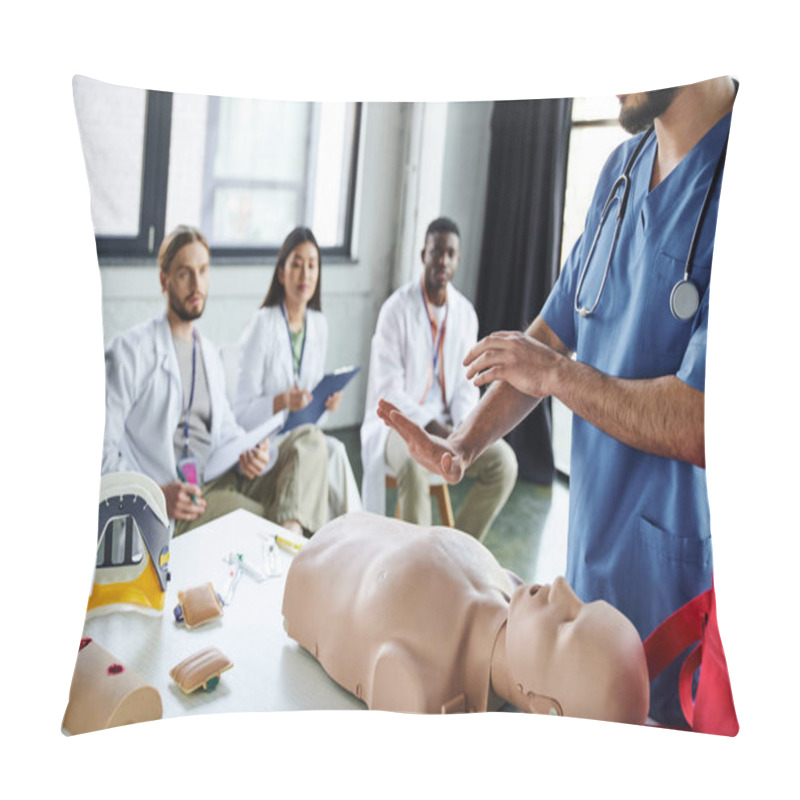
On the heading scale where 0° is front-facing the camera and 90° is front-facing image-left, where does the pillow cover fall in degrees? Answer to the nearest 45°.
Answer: approximately 0°

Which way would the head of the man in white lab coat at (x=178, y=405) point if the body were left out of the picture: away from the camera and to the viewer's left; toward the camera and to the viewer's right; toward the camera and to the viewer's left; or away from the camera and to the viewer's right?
toward the camera and to the viewer's right

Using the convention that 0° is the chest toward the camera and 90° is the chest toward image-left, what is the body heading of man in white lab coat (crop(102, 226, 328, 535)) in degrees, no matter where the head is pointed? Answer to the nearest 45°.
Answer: approximately 315°

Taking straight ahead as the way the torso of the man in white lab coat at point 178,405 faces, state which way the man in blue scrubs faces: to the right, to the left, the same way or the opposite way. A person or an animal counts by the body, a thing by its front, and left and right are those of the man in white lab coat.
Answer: to the right
